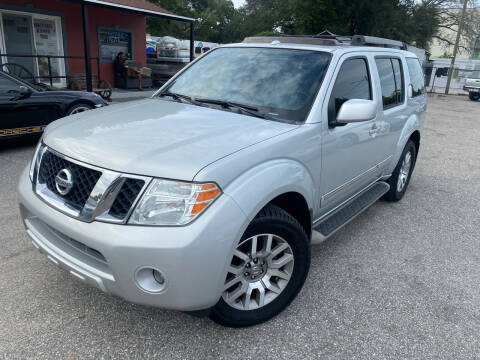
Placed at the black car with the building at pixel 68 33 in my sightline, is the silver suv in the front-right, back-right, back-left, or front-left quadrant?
back-right

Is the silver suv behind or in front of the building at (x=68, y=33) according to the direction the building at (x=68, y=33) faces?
in front

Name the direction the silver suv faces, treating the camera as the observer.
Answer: facing the viewer and to the left of the viewer

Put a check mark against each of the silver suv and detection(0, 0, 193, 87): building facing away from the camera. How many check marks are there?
0

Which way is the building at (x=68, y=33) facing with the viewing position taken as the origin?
facing the viewer and to the right of the viewer

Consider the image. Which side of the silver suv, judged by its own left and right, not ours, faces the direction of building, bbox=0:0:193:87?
right

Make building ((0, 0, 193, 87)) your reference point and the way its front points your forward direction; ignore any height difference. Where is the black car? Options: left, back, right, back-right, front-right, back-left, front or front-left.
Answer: front-right

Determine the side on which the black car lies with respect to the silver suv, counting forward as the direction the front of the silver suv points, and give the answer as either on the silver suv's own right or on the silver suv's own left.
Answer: on the silver suv's own right
